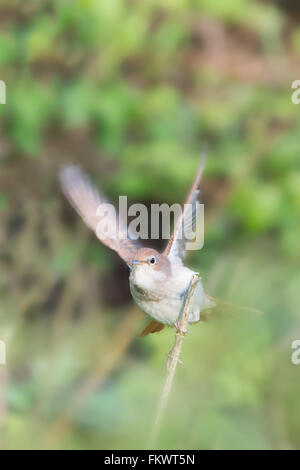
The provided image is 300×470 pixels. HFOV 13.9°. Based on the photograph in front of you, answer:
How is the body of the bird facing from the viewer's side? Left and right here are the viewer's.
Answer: facing the viewer and to the left of the viewer
